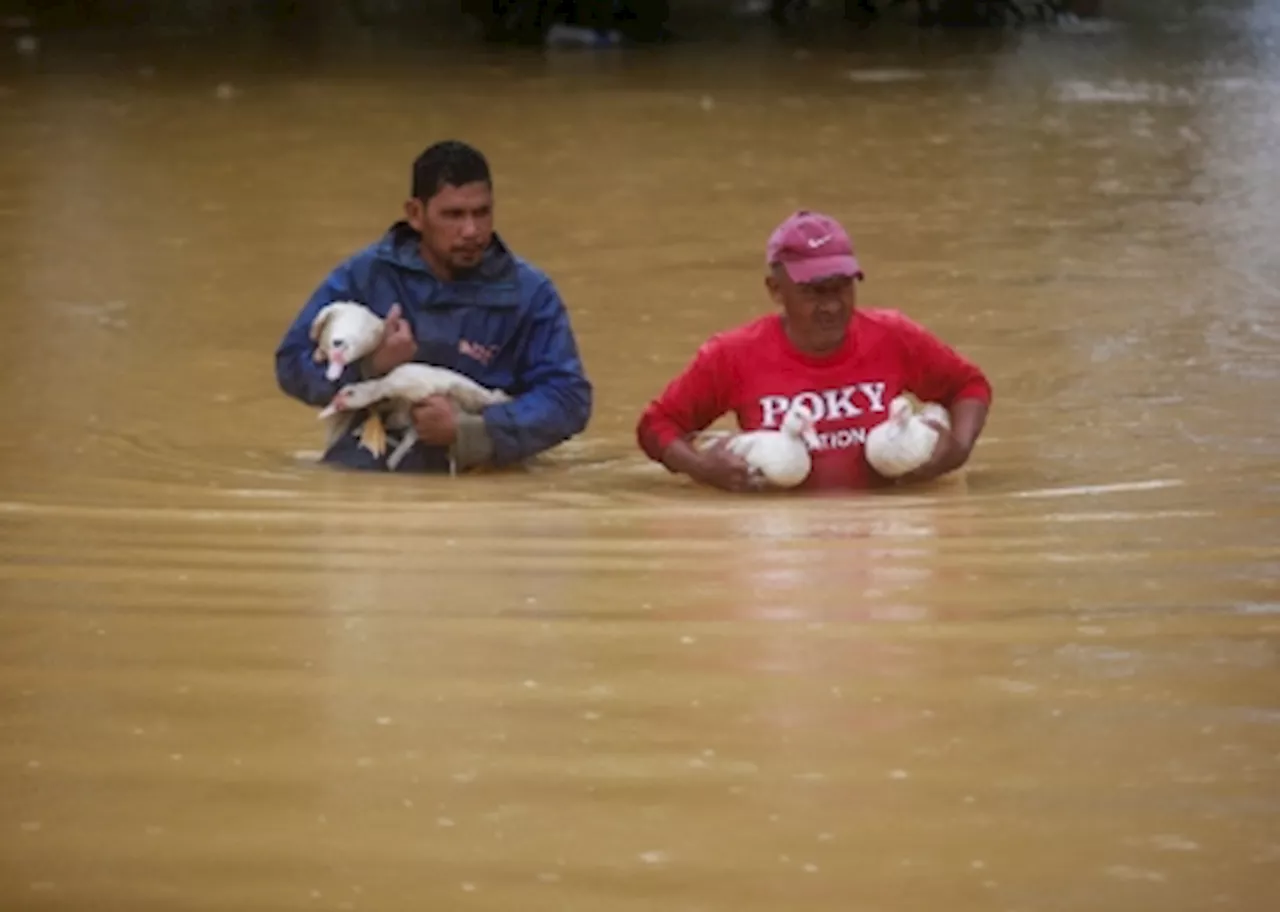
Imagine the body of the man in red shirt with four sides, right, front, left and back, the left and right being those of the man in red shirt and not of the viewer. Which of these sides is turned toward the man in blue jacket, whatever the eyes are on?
right

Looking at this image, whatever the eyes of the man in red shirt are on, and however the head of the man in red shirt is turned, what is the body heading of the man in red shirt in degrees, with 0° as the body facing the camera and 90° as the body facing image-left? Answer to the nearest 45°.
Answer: approximately 0°
